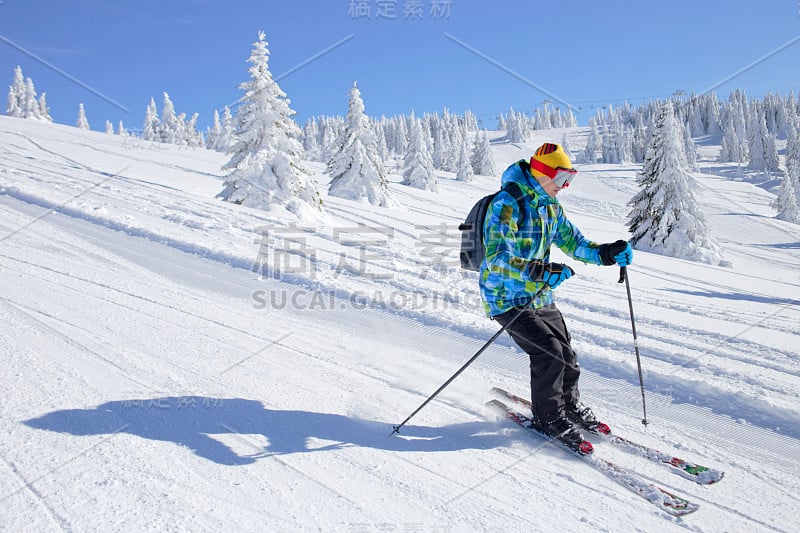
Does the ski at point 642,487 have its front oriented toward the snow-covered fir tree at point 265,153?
no

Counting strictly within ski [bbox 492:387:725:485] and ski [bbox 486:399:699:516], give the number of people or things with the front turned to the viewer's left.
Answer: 0

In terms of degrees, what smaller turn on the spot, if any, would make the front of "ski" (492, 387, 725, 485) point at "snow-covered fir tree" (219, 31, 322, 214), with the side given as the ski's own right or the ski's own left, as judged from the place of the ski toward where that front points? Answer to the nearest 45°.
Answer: approximately 180°

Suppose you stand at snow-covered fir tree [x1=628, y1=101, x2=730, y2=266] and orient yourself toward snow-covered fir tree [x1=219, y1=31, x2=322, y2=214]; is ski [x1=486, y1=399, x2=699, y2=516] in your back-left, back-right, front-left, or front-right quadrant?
front-left

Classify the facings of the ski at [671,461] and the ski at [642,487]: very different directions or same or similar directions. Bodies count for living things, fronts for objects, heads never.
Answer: same or similar directions

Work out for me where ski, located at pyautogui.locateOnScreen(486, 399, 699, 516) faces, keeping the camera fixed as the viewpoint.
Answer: facing the viewer and to the right of the viewer

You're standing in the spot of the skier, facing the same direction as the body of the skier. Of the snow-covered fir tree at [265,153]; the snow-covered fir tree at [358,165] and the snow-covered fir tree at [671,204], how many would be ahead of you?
0

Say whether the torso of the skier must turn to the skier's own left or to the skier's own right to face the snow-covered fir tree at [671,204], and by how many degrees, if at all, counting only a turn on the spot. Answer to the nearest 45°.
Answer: approximately 135° to the skier's own left

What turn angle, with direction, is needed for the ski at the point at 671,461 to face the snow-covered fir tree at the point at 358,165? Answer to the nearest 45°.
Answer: approximately 180°

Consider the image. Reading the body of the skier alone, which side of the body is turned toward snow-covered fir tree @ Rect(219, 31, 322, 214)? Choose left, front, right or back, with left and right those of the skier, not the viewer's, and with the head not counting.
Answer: back

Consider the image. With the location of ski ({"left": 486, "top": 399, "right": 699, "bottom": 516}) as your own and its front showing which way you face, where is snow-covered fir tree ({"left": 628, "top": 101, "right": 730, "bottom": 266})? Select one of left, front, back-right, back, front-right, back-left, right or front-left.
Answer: back-left

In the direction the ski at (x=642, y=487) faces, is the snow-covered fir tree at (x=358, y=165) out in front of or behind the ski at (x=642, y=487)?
behind

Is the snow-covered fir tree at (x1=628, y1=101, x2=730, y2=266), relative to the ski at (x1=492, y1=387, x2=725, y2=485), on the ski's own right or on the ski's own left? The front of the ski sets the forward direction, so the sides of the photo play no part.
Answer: on the ski's own left
